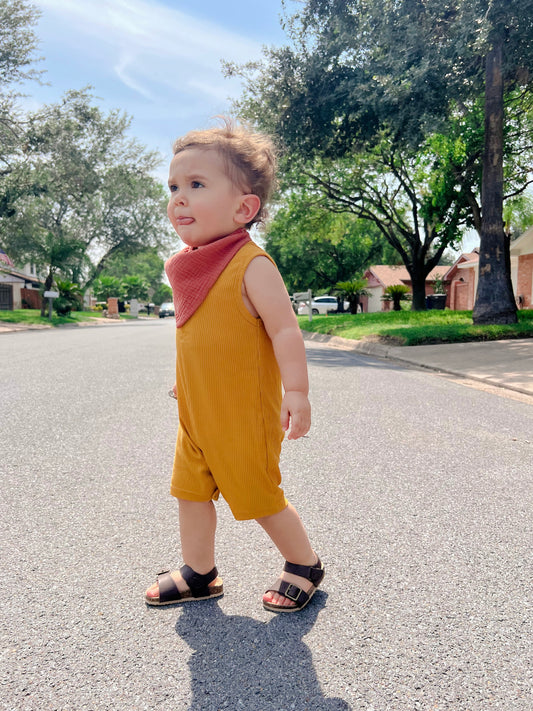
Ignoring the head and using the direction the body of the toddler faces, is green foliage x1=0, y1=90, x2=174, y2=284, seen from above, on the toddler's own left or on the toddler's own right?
on the toddler's own right

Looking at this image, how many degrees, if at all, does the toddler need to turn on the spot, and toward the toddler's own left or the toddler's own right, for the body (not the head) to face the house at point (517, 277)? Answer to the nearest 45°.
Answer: approximately 180°

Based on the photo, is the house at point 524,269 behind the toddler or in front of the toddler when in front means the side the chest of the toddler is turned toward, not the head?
behind

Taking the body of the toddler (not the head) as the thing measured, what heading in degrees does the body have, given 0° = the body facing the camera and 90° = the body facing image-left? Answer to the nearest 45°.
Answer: approximately 45°

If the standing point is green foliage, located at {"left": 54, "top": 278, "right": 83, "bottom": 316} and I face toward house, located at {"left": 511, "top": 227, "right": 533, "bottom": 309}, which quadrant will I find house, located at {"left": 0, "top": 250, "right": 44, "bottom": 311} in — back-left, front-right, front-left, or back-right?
back-left

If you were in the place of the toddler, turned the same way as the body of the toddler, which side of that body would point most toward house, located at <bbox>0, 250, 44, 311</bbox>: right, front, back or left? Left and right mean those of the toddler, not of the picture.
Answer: right
